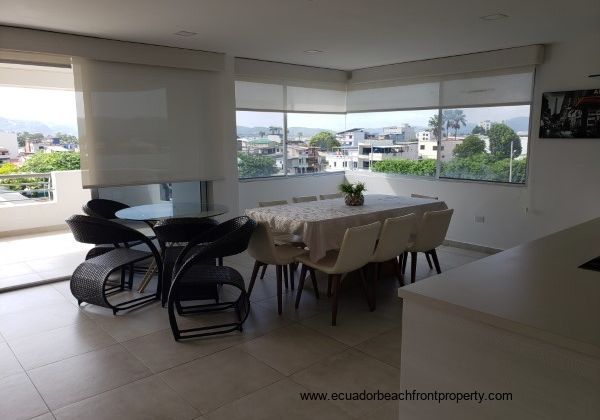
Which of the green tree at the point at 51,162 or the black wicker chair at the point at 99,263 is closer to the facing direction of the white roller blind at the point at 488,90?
the black wicker chair

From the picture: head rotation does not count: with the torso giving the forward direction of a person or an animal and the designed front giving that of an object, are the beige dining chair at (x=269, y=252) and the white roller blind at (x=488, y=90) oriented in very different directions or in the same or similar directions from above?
very different directions

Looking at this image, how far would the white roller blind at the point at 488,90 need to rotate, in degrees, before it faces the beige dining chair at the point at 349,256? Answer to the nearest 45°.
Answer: approximately 45° to its left

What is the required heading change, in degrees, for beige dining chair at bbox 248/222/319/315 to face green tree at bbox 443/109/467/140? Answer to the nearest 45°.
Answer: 0° — it already faces it

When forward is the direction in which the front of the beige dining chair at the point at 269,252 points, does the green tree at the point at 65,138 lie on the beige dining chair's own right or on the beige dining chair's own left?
on the beige dining chair's own left

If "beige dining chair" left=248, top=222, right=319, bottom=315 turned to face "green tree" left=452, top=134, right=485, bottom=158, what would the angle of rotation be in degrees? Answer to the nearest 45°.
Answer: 0° — it already faces it

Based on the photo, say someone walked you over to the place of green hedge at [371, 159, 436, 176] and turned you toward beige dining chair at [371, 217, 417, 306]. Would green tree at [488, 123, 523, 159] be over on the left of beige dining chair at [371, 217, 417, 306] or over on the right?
left

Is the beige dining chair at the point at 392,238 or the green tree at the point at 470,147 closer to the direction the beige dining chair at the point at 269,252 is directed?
the green tree

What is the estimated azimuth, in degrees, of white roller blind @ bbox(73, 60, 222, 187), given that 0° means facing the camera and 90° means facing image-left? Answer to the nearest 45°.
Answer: approximately 315°
